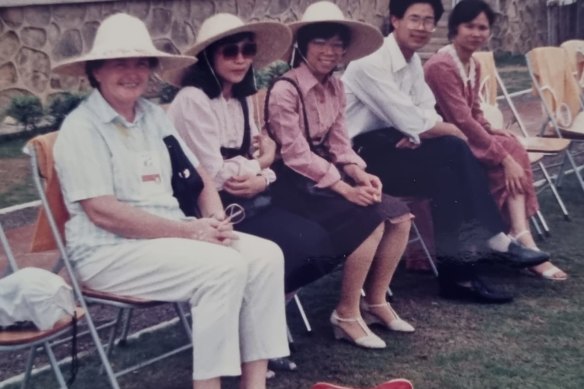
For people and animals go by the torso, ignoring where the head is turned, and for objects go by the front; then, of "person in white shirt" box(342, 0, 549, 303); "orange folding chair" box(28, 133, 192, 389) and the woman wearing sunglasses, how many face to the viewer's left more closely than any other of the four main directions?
0

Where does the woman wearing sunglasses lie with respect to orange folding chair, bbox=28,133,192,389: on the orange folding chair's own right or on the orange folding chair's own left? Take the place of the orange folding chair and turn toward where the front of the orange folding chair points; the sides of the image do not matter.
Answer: on the orange folding chair's own left

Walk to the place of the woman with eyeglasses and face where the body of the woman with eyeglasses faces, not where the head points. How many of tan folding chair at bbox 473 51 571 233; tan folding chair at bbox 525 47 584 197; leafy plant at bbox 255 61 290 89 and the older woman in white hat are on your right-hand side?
1

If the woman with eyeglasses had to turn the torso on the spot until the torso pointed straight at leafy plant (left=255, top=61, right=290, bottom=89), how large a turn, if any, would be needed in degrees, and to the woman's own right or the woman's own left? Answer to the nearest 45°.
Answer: approximately 135° to the woman's own left

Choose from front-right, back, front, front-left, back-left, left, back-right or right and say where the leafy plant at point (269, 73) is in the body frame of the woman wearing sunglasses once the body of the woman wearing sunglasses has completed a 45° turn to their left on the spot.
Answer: left

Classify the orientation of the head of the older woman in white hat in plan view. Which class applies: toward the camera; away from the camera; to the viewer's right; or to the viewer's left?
toward the camera

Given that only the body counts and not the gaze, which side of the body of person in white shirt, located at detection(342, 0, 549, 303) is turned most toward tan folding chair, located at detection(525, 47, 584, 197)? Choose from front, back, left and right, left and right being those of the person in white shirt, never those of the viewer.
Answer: left

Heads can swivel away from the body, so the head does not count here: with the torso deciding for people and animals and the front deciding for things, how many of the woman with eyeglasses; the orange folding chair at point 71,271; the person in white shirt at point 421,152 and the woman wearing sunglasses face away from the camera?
0

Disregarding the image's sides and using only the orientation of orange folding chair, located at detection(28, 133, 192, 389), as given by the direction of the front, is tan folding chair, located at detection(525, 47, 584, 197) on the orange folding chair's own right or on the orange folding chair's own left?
on the orange folding chair's own left

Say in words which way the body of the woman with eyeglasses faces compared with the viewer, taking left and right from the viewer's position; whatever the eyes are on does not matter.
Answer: facing the viewer and to the right of the viewer
